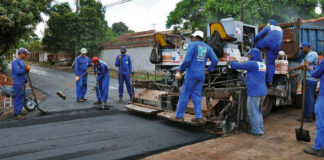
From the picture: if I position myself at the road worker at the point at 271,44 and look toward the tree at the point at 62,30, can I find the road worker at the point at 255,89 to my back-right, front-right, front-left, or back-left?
back-left

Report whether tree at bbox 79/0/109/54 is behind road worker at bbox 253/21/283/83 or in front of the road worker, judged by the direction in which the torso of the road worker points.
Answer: in front

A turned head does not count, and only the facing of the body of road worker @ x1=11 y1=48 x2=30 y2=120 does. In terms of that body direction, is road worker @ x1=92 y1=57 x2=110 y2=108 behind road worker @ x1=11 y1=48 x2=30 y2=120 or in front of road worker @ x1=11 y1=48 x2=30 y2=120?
in front

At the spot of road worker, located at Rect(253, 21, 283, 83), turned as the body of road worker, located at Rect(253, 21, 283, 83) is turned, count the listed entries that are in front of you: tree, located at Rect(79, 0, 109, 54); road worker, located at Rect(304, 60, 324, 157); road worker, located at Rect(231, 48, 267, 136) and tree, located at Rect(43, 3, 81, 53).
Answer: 2

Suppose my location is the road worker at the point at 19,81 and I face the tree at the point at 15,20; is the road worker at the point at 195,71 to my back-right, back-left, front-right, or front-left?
back-right

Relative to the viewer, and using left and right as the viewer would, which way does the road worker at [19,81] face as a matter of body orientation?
facing to the right of the viewer

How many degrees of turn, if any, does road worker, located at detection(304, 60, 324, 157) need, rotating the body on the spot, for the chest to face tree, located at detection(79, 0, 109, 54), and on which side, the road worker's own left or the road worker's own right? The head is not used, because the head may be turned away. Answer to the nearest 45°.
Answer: approximately 45° to the road worker's own right

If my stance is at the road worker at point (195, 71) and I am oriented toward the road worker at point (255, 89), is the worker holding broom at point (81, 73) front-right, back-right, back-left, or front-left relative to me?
back-left

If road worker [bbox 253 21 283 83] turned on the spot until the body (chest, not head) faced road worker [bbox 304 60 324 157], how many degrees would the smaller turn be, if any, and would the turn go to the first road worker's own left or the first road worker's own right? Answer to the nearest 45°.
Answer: approximately 135° to the first road worker's own left

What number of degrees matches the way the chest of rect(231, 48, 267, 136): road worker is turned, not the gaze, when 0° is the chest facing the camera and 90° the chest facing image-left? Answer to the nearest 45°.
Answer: approximately 135°

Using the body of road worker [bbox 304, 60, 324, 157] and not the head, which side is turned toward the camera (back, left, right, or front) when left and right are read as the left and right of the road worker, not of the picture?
left
